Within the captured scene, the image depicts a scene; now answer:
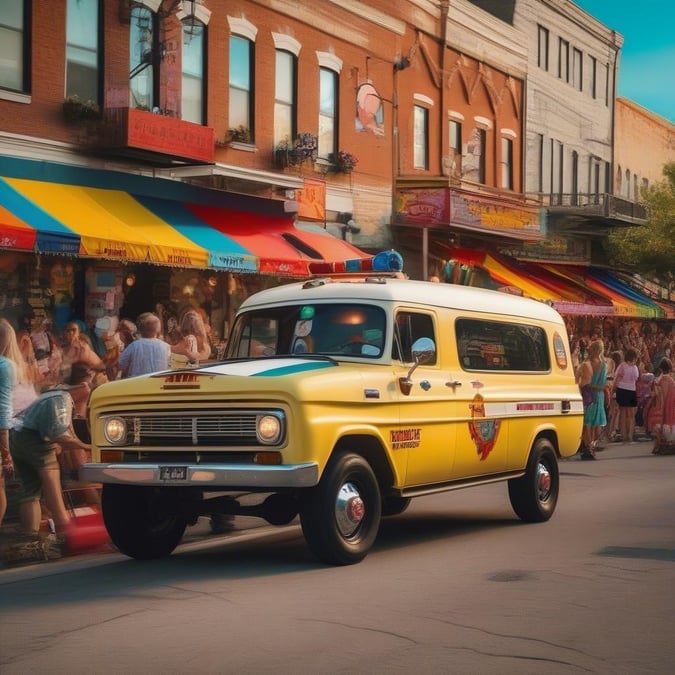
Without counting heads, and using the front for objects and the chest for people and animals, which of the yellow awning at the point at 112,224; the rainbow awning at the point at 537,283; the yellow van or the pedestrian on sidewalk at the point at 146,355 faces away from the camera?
the pedestrian on sidewalk

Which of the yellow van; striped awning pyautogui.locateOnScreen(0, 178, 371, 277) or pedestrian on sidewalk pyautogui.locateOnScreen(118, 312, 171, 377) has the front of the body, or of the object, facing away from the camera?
the pedestrian on sidewalk

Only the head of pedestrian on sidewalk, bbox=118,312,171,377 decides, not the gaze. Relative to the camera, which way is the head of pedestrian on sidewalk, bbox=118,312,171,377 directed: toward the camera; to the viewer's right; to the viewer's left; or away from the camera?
away from the camera

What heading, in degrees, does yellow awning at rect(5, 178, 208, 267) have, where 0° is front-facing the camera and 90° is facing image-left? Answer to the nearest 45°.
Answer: approximately 315°

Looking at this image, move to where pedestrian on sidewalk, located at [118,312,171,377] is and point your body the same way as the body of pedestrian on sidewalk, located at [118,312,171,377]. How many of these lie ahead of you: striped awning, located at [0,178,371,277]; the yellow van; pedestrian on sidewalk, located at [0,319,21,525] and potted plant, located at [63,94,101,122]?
2

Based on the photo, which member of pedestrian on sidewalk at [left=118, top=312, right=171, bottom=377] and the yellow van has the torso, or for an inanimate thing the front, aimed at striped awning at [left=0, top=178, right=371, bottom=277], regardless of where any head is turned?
the pedestrian on sidewalk

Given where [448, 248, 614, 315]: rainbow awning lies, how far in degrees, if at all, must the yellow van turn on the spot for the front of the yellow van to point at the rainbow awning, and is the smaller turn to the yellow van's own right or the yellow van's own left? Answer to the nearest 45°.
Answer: approximately 135° to the yellow van's own right

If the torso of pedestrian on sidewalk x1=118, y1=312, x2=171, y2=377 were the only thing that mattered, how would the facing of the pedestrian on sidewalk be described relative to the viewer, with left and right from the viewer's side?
facing away from the viewer

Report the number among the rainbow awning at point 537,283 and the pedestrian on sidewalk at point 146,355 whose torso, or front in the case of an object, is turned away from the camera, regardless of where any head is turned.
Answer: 1
